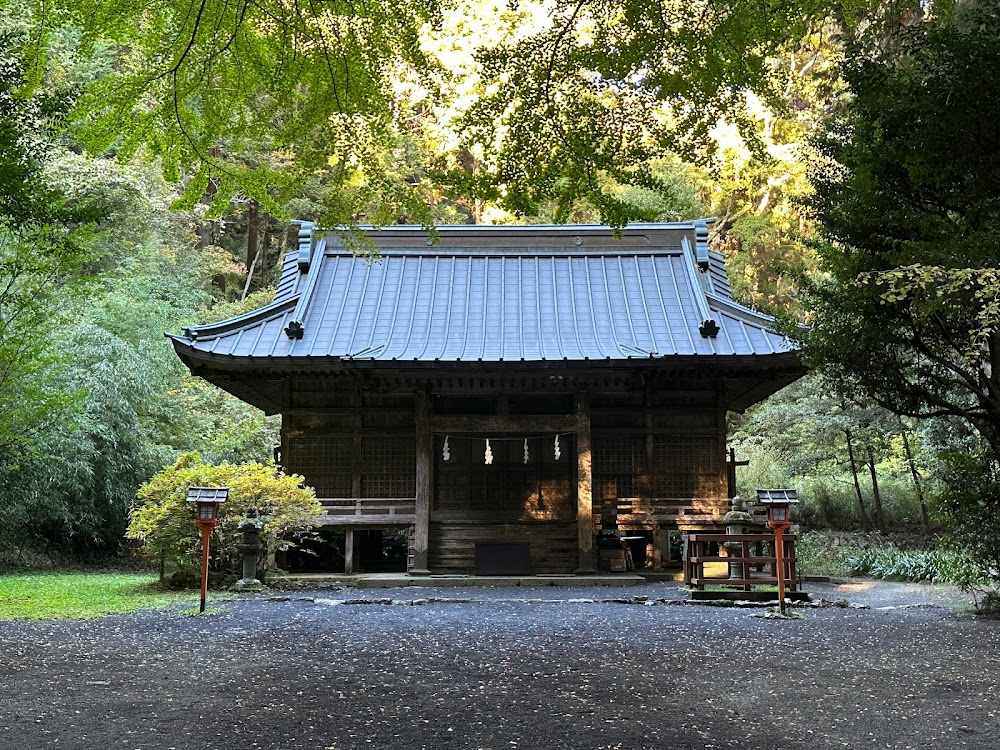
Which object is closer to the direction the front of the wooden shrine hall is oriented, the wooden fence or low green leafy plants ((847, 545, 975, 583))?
the wooden fence

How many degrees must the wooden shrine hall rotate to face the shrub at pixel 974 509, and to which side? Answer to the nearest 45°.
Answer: approximately 45° to its left

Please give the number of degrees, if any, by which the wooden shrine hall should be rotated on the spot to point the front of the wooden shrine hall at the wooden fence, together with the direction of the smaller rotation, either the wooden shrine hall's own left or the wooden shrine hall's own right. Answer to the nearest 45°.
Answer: approximately 45° to the wooden shrine hall's own left

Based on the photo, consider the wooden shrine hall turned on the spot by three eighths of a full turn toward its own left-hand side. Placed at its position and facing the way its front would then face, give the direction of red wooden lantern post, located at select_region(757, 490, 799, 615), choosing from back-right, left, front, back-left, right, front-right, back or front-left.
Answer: right

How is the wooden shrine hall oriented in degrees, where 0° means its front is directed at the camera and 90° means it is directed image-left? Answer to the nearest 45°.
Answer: approximately 0°

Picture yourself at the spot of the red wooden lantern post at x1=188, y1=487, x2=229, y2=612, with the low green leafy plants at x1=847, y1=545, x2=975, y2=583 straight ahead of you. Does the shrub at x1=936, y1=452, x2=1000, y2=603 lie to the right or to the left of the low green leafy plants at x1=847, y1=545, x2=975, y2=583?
right

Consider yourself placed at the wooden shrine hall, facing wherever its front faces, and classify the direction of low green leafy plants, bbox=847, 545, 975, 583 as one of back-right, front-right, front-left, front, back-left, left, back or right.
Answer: left
